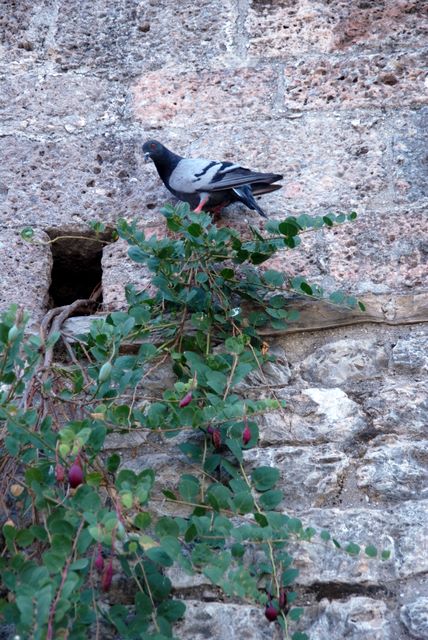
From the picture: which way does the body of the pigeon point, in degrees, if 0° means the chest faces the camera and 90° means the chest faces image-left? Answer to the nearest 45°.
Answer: approximately 90°
